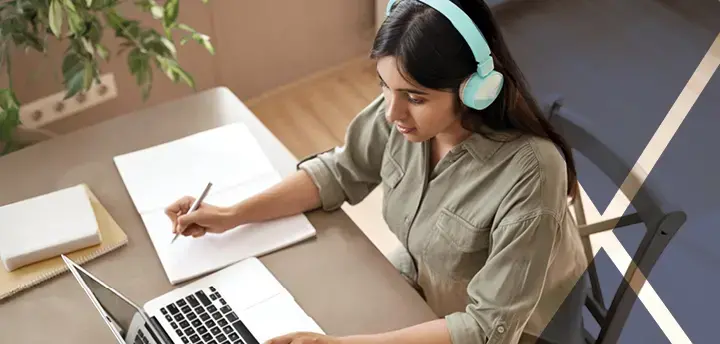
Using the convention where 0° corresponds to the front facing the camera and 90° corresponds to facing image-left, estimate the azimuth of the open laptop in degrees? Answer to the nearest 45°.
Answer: approximately 225°

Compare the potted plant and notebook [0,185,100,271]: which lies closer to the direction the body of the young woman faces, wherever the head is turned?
the notebook

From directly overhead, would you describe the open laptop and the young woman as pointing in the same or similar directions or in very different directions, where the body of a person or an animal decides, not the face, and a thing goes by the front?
very different directions

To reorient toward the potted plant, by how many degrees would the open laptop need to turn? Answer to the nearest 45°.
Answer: approximately 45° to its left

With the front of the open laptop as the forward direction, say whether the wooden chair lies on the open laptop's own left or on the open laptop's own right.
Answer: on the open laptop's own right

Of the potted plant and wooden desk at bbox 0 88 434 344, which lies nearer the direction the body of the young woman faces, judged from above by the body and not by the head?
the wooden desk

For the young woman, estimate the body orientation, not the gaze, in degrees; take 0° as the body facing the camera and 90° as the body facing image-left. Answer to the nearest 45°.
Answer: approximately 45°
